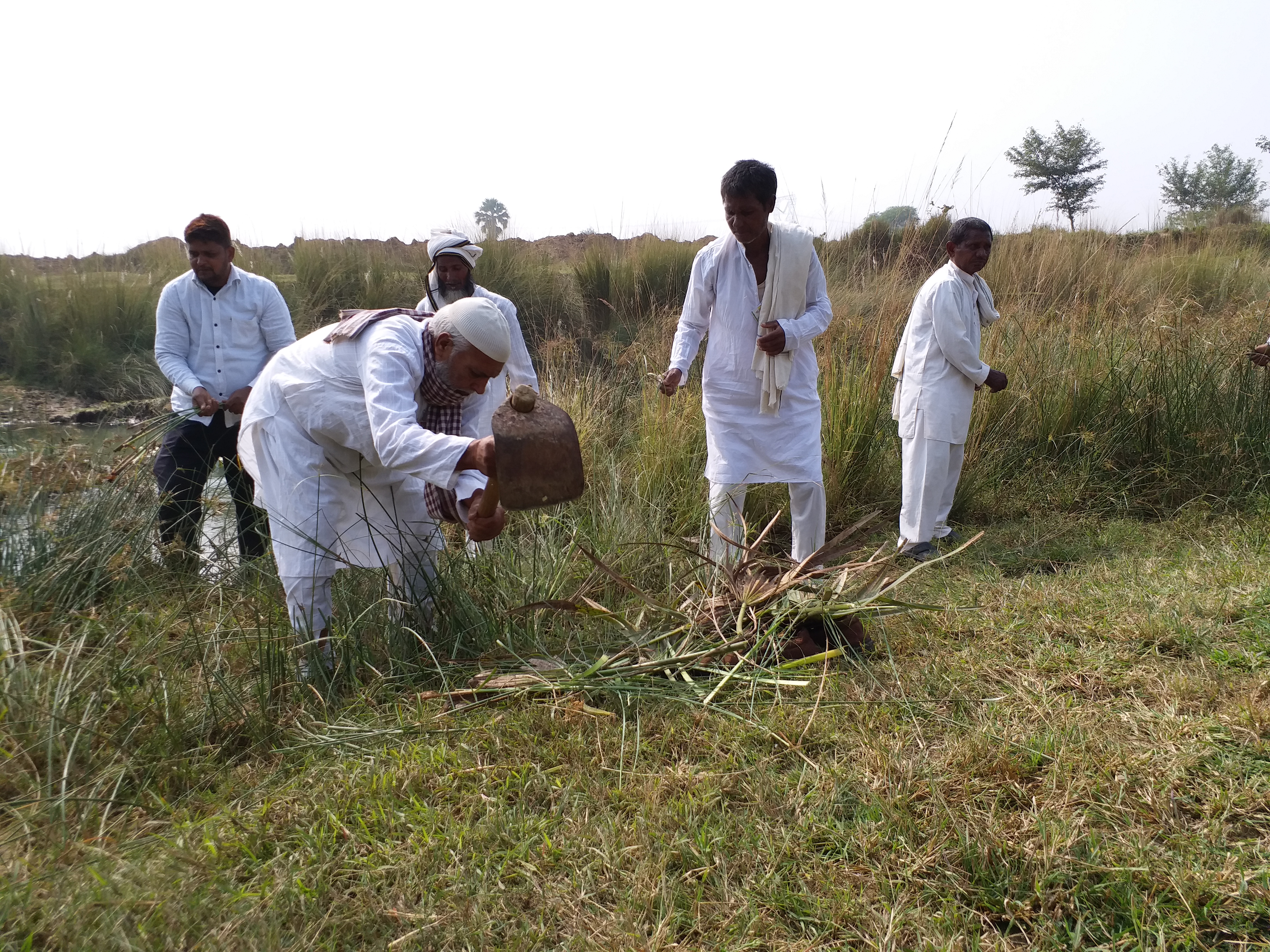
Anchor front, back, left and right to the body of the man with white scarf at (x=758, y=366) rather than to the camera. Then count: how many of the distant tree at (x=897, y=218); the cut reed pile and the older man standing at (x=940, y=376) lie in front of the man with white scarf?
1

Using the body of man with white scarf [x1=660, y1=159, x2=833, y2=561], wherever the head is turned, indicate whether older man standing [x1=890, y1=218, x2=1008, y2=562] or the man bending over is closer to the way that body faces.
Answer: the man bending over

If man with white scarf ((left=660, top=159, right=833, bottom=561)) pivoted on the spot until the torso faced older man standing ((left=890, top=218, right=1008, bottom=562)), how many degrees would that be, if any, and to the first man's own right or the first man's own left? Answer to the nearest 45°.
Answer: approximately 135° to the first man's own left

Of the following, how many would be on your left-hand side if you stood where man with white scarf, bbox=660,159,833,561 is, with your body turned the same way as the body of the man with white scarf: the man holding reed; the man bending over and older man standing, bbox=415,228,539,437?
0

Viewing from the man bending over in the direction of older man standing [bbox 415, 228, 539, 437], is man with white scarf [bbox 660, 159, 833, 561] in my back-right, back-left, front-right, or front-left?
front-right

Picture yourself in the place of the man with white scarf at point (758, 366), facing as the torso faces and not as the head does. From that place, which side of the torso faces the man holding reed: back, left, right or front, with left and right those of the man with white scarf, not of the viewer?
right

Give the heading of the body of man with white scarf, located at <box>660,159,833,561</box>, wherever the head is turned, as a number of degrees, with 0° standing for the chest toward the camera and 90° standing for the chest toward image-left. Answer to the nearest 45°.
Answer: approximately 0°

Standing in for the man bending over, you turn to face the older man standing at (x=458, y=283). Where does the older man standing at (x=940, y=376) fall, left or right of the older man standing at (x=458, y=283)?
right

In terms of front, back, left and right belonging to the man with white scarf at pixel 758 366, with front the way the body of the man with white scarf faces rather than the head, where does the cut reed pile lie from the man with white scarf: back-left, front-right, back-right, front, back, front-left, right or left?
front

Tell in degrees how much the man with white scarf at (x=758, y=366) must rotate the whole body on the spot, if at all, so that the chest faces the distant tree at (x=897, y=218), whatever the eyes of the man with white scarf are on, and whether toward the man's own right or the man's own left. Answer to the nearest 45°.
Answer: approximately 180°

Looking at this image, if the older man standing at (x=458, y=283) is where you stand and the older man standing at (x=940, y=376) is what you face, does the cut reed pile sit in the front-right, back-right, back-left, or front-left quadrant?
front-right

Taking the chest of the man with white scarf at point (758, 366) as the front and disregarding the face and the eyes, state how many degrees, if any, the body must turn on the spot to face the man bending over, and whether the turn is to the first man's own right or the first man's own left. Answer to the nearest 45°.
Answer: approximately 45° to the first man's own right

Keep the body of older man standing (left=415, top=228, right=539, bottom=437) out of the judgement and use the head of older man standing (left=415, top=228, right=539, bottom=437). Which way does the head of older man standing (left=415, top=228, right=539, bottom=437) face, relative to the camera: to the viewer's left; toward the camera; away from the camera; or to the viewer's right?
toward the camera

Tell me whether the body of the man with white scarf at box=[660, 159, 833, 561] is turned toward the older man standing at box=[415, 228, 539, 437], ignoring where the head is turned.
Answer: no
